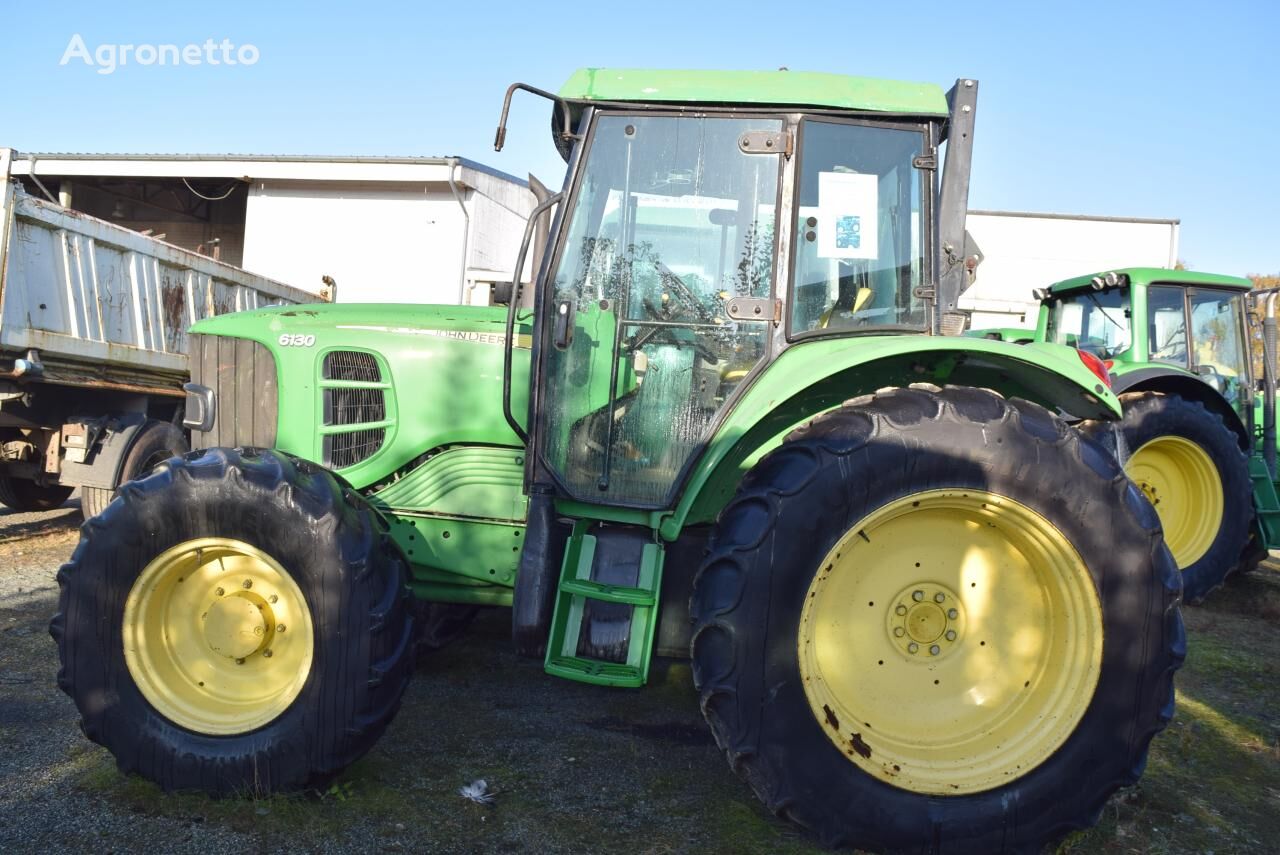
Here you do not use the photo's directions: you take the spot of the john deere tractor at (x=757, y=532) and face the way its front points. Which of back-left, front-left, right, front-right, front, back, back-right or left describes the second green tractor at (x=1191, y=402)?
back-right

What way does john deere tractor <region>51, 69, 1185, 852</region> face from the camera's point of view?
to the viewer's left

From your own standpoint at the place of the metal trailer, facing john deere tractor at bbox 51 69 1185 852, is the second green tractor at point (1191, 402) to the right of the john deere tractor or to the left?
left

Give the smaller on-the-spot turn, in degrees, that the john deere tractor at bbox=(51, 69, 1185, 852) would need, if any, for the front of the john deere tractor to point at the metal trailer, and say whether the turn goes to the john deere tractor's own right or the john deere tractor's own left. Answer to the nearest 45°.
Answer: approximately 45° to the john deere tractor's own right

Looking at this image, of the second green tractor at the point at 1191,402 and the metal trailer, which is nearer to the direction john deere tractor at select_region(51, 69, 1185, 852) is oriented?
the metal trailer
